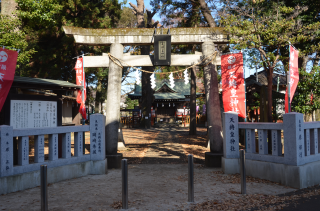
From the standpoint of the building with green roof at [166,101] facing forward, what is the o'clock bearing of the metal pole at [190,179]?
The metal pole is roughly at 12 o'clock from the building with green roof.

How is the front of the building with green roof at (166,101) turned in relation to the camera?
facing the viewer

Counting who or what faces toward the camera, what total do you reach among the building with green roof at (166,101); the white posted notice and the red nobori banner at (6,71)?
3

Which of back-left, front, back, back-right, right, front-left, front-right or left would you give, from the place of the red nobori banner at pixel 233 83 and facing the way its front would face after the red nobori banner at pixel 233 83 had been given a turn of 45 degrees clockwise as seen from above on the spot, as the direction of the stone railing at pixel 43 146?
front

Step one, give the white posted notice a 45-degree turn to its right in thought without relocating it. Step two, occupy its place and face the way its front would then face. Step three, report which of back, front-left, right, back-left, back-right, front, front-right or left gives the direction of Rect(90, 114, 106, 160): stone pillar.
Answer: left

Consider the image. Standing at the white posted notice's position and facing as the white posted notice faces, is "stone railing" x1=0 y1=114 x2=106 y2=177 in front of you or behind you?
in front

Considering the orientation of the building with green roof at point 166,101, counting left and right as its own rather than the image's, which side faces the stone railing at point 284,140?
front

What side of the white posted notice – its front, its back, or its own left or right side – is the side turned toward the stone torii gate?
left

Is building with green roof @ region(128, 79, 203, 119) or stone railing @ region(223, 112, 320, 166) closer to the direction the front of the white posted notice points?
the stone railing

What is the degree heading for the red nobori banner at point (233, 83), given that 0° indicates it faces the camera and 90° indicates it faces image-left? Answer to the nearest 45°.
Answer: approximately 0°

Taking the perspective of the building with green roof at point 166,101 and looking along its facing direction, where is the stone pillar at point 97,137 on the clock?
The stone pillar is roughly at 12 o'clock from the building with green roof.
